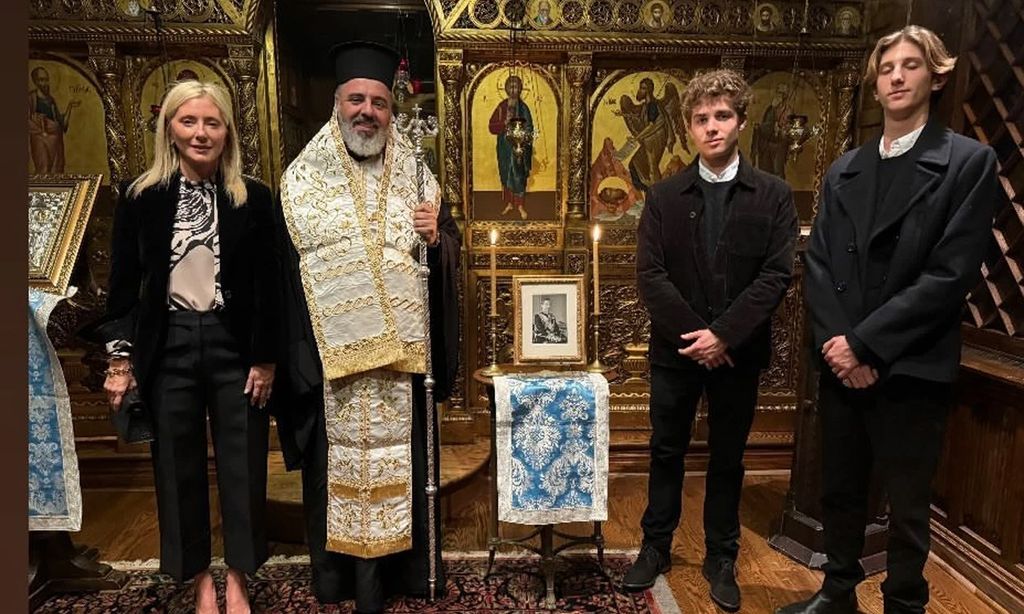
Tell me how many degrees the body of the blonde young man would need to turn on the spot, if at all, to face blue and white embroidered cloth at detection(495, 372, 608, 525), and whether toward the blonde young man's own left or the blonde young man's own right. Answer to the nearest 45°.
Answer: approximately 45° to the blonde young man's own right

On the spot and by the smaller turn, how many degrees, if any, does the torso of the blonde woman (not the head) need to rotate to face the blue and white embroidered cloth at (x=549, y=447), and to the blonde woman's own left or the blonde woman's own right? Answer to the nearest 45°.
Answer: approximately 90° to the blonde woman's own left

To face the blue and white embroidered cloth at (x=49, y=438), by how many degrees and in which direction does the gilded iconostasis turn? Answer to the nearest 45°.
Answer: approximately 45° to its right

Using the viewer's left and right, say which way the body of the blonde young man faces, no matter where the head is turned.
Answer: facing the viewer and to the left of the viewer

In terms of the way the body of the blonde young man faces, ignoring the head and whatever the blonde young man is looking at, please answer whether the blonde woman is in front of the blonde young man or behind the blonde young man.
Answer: in front

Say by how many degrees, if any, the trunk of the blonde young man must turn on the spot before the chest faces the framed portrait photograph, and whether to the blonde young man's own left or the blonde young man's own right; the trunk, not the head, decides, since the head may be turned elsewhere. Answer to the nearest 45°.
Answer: approximately 45° to the blonde young man's own right

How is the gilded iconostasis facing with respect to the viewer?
toward the camera

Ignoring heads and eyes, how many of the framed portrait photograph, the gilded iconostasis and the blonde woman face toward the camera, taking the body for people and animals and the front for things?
3

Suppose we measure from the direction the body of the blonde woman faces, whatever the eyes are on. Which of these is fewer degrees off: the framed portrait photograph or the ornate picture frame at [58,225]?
the framed portrait photograph

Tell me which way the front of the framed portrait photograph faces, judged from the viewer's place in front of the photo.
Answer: facing the viewer

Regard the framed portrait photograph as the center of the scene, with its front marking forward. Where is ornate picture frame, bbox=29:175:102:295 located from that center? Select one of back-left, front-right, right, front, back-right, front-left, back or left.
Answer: right
